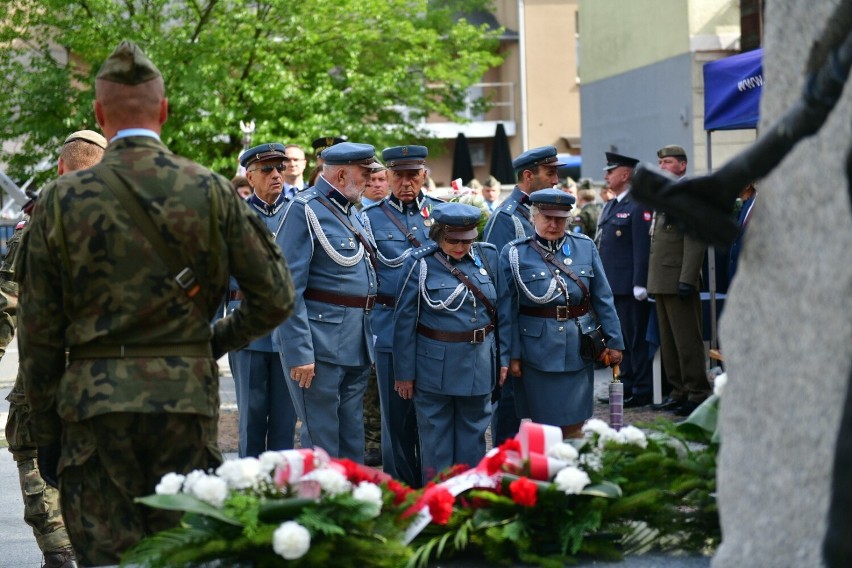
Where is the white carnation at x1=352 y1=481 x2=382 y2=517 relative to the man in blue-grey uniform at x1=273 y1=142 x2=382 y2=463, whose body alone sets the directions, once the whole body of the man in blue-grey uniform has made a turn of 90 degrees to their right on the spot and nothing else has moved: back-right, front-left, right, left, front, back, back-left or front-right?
front-left

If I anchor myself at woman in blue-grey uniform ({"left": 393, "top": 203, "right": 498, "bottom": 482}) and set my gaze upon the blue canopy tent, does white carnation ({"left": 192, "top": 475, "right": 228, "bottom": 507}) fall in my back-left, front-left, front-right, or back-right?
back-right

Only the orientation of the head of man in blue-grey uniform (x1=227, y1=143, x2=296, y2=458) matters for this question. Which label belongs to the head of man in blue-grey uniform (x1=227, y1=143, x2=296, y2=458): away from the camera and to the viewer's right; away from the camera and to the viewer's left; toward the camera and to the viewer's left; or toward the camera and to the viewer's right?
toward the camera and to the viewer's right

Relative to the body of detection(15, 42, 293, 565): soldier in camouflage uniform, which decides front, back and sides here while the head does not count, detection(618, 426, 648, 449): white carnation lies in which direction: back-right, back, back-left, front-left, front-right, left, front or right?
right

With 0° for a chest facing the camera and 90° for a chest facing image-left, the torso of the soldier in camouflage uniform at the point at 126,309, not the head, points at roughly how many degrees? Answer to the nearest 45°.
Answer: approximately 180°

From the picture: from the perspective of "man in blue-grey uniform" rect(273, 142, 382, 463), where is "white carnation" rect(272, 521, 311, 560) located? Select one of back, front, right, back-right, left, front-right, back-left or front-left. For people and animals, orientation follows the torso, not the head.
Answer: front-right

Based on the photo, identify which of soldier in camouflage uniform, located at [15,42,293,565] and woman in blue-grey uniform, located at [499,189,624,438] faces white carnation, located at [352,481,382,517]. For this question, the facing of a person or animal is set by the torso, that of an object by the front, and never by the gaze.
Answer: the woman in blue-grey uniform

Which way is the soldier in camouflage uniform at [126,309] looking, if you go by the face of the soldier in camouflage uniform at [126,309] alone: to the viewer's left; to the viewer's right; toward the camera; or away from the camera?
away from the camera

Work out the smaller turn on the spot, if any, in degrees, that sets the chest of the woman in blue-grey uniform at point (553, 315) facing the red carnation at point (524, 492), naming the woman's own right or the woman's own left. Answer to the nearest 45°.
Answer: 0° — they already face it

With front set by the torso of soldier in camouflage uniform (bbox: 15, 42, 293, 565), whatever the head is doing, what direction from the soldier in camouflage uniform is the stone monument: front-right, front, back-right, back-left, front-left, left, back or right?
back-right

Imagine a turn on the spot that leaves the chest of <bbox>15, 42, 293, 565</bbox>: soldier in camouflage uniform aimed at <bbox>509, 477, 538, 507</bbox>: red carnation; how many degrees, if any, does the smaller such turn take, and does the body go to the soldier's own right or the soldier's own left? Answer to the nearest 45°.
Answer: approximately 90° to the soldier's own right

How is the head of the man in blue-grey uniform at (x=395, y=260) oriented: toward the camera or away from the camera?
toward the camera

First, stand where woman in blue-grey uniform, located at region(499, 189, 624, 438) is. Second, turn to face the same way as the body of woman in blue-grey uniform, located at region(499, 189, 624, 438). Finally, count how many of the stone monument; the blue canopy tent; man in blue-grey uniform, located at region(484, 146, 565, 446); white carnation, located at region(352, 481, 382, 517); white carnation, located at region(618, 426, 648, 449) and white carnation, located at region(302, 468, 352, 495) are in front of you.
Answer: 4

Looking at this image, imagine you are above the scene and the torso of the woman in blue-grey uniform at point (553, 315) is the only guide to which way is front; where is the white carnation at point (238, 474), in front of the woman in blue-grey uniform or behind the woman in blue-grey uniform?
in front

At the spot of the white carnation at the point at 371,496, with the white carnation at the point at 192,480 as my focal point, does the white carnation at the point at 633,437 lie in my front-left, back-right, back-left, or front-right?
back-right

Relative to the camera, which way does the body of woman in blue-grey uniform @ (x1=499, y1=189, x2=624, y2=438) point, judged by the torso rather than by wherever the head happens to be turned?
toward the camera

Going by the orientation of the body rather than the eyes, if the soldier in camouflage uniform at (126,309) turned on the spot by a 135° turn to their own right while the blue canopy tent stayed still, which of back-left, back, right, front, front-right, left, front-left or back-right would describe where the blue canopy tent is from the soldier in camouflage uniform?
left

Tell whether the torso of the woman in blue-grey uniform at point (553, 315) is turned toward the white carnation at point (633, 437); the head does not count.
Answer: yes

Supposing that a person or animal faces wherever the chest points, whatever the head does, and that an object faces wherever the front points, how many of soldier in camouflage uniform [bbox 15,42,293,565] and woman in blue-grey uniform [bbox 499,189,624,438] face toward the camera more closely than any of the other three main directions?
1

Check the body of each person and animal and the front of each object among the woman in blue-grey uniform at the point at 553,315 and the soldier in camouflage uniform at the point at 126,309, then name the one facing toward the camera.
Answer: the woman in blue-grey uniform
